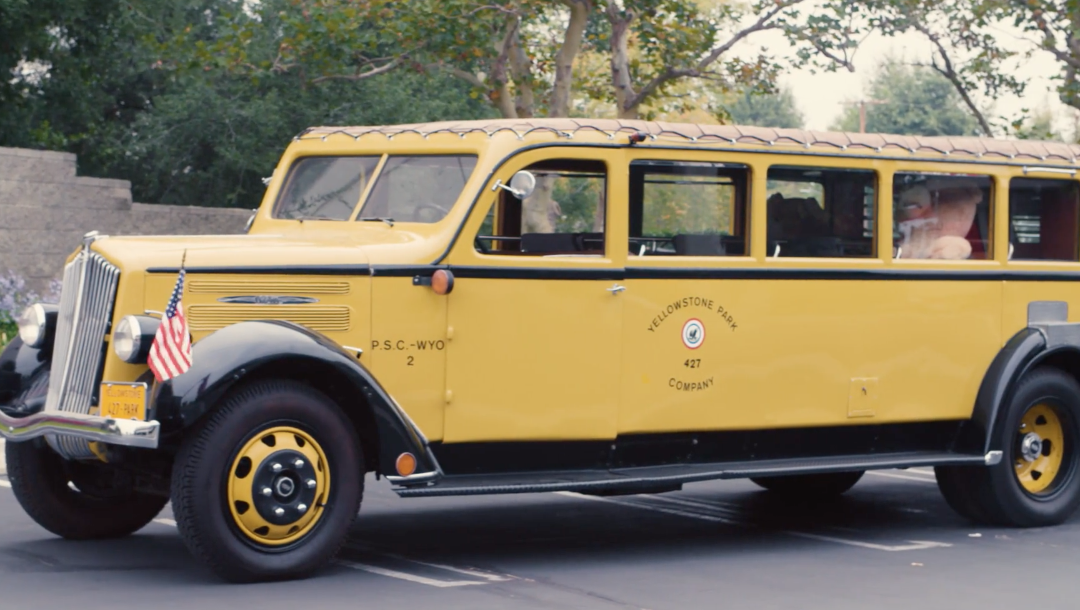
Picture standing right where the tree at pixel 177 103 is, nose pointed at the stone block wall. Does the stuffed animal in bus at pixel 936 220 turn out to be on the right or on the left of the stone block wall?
left

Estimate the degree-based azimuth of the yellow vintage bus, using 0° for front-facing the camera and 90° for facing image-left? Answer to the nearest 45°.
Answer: approximately 45°

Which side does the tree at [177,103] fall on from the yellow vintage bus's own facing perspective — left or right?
on its right

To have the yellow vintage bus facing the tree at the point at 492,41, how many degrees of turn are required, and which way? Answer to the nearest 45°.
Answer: approximately 135° to its right
